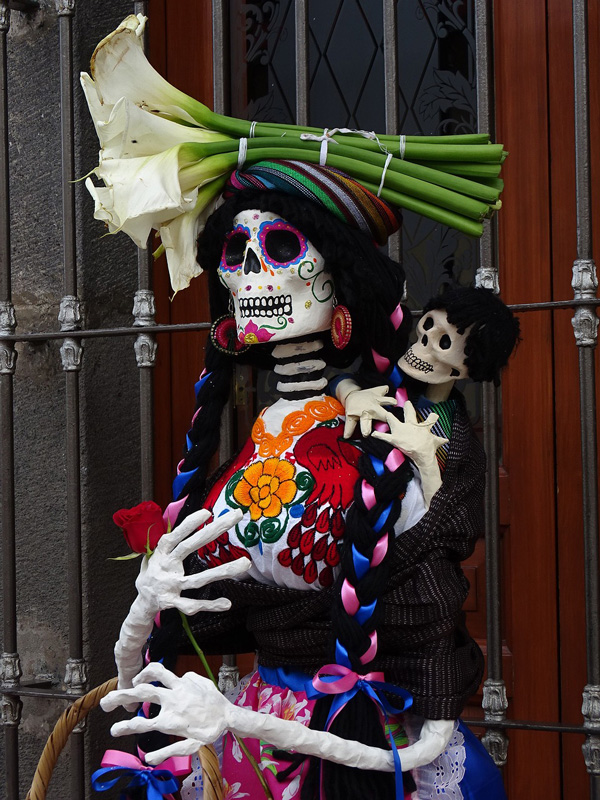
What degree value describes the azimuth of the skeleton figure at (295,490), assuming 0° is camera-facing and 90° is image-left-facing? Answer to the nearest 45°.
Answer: approximately 45°

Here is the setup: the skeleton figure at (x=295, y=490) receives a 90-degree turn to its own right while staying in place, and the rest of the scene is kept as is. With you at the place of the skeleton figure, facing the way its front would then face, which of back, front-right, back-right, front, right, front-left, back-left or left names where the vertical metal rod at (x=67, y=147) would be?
front

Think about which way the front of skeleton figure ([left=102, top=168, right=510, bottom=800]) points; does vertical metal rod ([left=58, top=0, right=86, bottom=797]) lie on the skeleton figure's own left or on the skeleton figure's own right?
on the skeleton figure's own right

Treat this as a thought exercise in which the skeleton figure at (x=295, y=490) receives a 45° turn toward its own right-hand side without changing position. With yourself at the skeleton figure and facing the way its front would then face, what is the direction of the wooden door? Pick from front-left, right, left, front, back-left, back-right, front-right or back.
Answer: back-right
